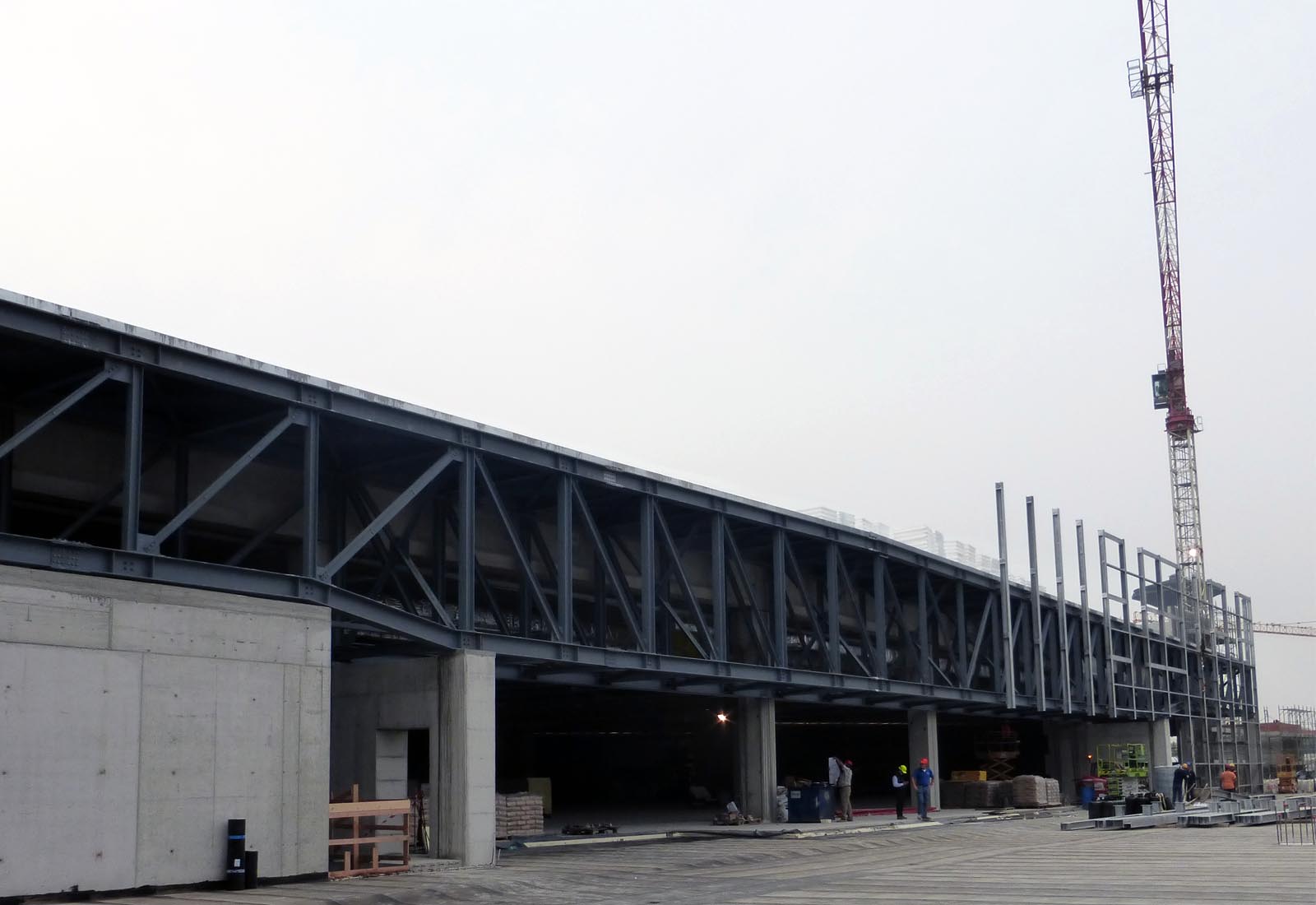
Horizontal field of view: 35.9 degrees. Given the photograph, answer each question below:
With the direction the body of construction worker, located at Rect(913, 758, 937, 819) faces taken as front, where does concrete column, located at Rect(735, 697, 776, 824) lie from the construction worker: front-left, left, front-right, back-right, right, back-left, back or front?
front-right

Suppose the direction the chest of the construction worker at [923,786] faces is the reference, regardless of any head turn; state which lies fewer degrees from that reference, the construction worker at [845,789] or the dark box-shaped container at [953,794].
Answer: the construction worker

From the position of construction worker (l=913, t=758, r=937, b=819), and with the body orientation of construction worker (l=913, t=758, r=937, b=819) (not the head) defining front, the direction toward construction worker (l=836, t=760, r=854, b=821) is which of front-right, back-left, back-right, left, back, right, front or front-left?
front-right

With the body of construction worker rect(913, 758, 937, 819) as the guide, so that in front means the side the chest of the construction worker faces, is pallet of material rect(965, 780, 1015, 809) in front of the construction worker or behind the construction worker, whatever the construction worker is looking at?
behind

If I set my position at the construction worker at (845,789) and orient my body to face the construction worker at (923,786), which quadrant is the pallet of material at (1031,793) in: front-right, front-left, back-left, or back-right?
front-left

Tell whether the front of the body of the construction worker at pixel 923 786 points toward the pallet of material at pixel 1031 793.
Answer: no

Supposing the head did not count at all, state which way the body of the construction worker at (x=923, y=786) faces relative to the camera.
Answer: toward the camera

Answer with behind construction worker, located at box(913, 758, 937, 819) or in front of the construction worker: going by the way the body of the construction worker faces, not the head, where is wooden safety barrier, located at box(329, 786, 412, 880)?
in front

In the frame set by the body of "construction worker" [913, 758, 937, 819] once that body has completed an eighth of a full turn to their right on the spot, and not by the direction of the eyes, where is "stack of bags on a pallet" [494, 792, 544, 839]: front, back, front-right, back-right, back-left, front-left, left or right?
front

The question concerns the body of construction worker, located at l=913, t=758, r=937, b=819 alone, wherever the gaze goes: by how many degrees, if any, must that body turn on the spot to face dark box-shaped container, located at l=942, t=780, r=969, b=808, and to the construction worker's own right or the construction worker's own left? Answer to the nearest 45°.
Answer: approximately 180°
